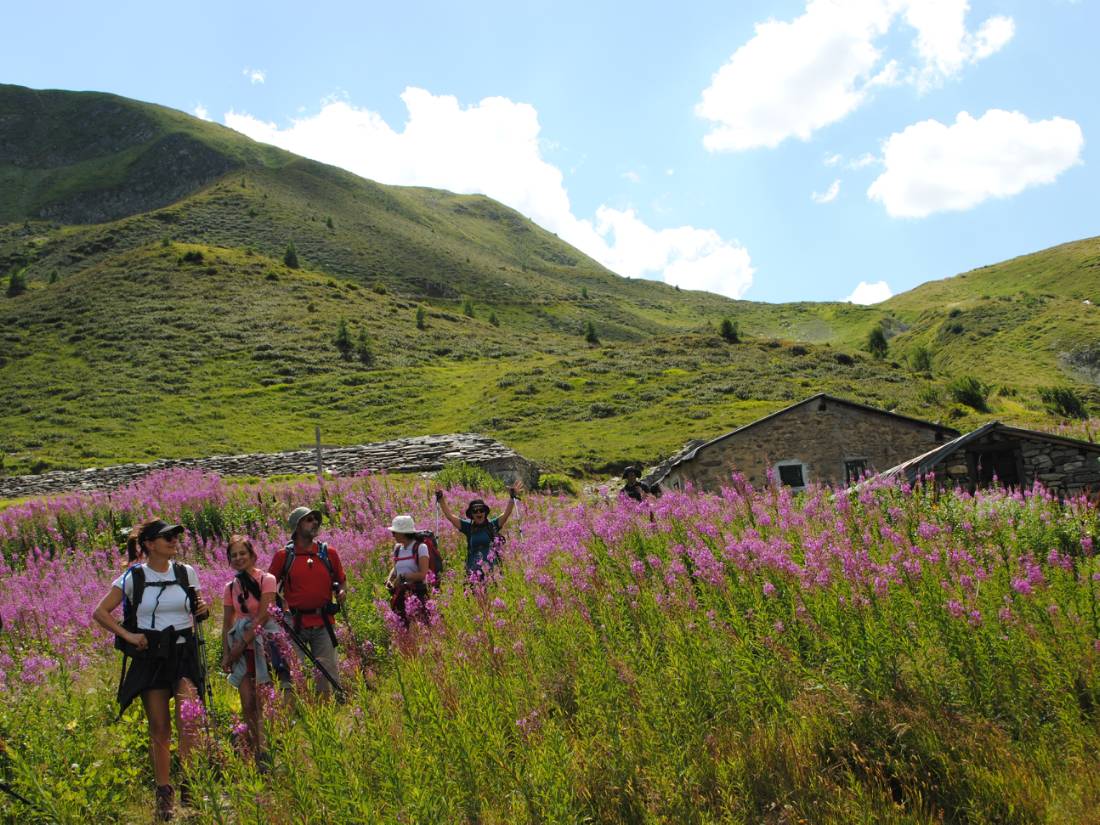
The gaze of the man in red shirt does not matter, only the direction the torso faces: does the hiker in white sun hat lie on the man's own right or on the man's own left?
on the man's own left

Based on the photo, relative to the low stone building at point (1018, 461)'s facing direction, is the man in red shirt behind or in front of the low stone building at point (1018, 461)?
in front

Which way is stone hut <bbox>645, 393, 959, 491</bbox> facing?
toward the camera

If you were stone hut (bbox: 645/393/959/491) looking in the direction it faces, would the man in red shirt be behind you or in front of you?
in front

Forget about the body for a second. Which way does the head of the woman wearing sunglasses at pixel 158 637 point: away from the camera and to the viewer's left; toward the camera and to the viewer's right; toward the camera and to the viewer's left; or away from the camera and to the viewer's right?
toward the camera and to the viewer's right

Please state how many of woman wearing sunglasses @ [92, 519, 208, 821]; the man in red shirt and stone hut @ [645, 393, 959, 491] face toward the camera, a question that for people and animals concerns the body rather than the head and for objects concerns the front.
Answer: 3

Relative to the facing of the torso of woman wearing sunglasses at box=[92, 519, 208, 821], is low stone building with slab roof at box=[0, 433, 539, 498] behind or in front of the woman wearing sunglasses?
behind

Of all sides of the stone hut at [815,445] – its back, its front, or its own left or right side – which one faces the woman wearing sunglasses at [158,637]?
front

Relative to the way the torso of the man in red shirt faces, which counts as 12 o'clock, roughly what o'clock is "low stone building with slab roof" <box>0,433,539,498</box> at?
The low stone building with slab roof is roughly at 6 o'clock from the man in red shirt.

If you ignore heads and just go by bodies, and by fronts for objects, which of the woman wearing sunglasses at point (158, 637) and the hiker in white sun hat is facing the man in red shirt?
the hiker in white sun hat

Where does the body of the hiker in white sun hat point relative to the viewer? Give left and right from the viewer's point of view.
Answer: facing the viewer and to the left of the viewer

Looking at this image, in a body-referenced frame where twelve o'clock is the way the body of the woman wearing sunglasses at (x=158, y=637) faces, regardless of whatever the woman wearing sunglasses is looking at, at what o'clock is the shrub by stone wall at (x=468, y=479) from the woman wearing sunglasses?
The shrub by stone wall is roughly at 7 o'clock from the woman wearing sunglasses.

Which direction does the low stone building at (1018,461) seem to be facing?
toward the camera
